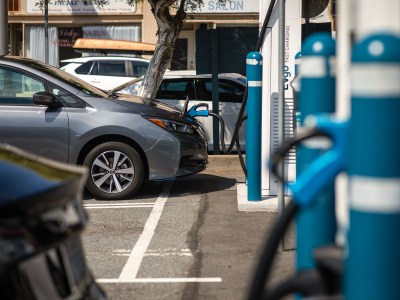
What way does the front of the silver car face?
to the viewer's right

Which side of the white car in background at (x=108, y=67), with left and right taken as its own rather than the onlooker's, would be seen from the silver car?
right

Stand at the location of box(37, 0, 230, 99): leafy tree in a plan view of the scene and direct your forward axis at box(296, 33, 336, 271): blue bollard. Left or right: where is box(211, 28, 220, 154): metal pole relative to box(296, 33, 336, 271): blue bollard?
left

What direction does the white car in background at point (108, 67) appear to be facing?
to the viewer's right

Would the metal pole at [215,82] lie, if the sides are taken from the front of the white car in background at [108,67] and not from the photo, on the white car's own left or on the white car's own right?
on the white car's own right
